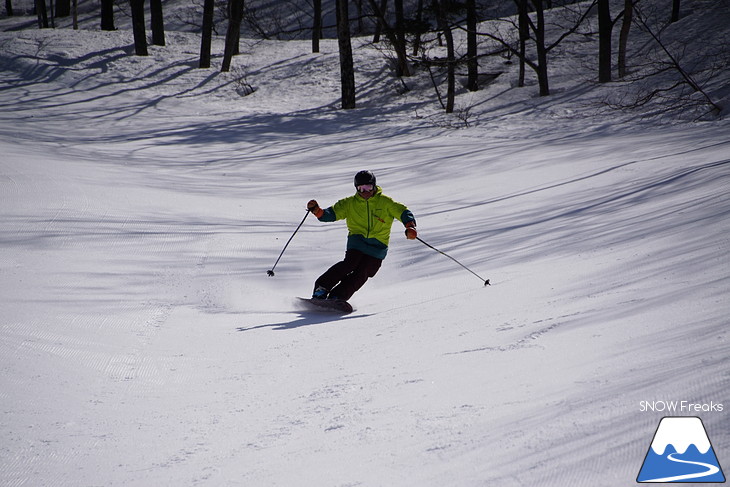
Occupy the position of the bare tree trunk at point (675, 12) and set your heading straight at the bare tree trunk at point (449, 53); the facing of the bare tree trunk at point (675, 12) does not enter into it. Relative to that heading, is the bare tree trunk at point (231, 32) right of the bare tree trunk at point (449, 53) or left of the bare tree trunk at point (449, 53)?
right

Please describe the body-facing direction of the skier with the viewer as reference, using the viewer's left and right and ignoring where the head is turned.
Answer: facing the viewer

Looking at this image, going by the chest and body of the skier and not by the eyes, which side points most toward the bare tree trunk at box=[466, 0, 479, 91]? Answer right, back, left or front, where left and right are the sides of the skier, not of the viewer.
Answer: back

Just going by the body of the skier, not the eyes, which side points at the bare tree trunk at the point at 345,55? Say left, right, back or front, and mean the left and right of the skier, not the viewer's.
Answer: back

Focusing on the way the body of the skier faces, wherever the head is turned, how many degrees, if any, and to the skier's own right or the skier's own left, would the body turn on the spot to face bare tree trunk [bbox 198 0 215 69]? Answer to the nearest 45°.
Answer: approximately 180°

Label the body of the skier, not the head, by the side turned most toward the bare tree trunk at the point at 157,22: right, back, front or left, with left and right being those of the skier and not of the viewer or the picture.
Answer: back

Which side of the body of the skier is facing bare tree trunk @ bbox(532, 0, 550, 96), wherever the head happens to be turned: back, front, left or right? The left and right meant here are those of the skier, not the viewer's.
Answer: back

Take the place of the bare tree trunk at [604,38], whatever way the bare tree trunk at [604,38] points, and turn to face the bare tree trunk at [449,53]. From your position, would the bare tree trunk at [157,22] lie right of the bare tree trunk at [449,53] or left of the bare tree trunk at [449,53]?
right

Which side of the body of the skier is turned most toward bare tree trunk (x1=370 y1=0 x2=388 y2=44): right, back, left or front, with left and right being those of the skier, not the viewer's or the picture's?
back
